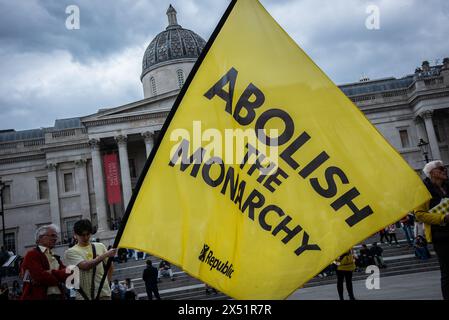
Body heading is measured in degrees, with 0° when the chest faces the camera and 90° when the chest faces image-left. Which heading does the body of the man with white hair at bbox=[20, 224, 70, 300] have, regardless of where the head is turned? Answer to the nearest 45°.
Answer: approximately 315°

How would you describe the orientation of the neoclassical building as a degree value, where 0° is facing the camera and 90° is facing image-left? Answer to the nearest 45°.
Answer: approximately 0°

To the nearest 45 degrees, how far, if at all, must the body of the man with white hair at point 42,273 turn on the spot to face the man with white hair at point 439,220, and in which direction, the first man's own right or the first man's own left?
approximately 45° to the first man's own left

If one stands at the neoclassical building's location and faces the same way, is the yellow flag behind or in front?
in front

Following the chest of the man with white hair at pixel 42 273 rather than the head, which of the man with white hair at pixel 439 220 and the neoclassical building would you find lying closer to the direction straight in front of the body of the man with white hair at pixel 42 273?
the man with white hair

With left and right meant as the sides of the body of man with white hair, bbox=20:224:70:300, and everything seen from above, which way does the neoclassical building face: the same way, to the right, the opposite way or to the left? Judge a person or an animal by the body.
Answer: to the right
